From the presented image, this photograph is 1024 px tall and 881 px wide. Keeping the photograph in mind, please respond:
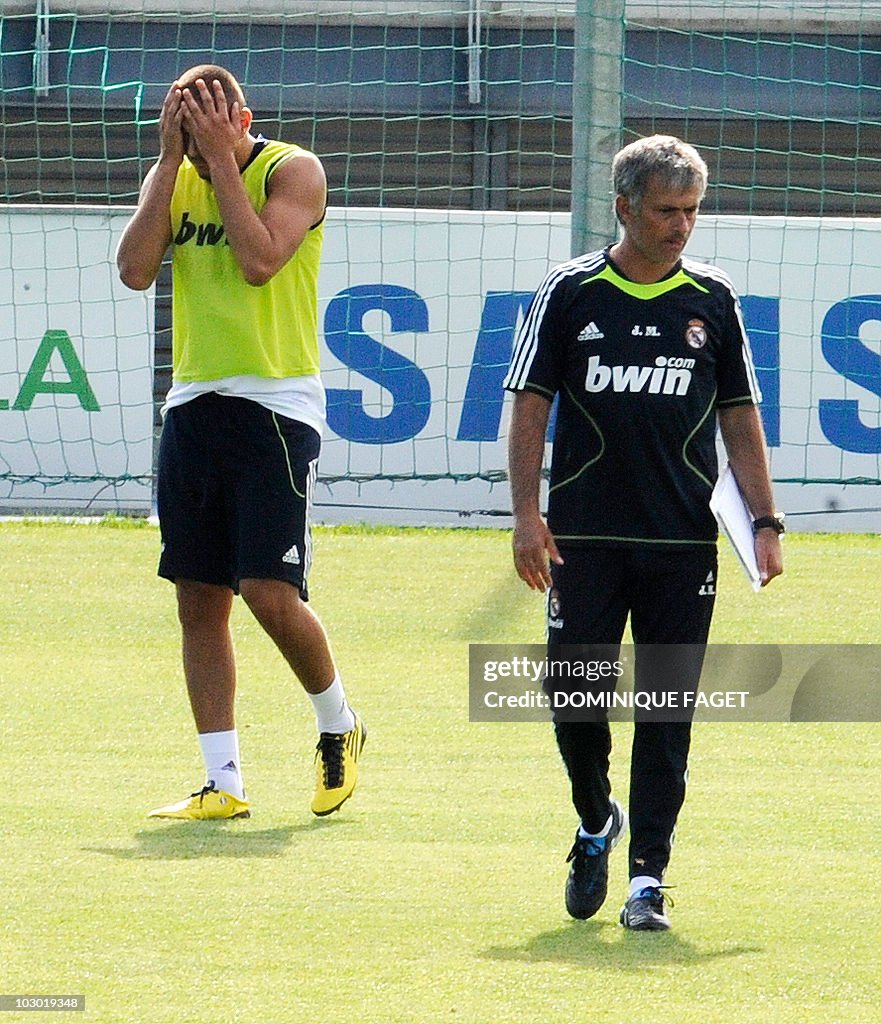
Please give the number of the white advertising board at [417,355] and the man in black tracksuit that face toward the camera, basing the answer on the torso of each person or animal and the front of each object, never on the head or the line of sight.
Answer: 2

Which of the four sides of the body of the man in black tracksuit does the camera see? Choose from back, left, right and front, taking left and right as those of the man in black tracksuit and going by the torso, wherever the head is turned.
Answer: front

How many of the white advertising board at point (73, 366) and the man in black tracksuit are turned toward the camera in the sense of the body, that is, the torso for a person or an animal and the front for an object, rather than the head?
2

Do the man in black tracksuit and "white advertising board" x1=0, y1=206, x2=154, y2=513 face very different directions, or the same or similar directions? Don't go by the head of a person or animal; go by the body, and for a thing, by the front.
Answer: same or similar directions

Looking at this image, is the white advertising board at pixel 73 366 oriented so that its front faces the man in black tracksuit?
yes

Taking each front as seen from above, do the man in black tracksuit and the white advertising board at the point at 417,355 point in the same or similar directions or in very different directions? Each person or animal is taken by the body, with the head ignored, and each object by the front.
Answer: same or similar directions

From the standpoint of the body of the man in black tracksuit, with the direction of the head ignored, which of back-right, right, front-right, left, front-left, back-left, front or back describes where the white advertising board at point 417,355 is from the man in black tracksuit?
back

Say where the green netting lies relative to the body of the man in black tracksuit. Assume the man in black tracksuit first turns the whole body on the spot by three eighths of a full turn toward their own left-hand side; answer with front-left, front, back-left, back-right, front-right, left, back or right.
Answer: front-left

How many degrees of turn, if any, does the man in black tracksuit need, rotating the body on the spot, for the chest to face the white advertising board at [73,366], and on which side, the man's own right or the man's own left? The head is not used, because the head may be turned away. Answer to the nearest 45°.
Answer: approximately 135° to the man's own right

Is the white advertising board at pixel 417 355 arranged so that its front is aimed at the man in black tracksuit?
yes

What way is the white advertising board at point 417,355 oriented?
toward the camera
